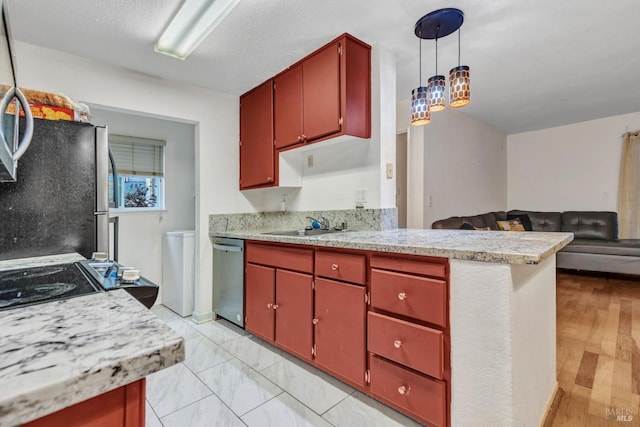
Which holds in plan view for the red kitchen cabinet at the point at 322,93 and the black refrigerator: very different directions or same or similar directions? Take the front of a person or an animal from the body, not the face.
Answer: very different directions

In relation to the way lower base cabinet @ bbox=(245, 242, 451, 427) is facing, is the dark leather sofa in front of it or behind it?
behind

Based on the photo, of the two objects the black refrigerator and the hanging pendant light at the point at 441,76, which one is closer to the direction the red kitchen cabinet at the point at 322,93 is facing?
the black refrigerator

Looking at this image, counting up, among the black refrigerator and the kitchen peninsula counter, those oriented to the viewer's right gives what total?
1

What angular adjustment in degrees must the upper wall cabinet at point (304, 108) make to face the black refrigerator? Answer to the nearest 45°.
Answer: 0° — it already faces it

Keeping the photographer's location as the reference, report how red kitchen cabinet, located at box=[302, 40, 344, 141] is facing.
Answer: facing the viewer and to the left of the viewer

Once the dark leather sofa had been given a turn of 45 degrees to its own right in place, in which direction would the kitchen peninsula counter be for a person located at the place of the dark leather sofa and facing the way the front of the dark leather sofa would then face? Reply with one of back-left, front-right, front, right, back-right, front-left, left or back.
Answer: front-left

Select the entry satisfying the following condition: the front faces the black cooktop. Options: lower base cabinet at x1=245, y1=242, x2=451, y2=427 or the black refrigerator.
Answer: the lower base cabinet

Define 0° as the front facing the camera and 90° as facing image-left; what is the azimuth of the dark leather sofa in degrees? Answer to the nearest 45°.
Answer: approximately 0°
